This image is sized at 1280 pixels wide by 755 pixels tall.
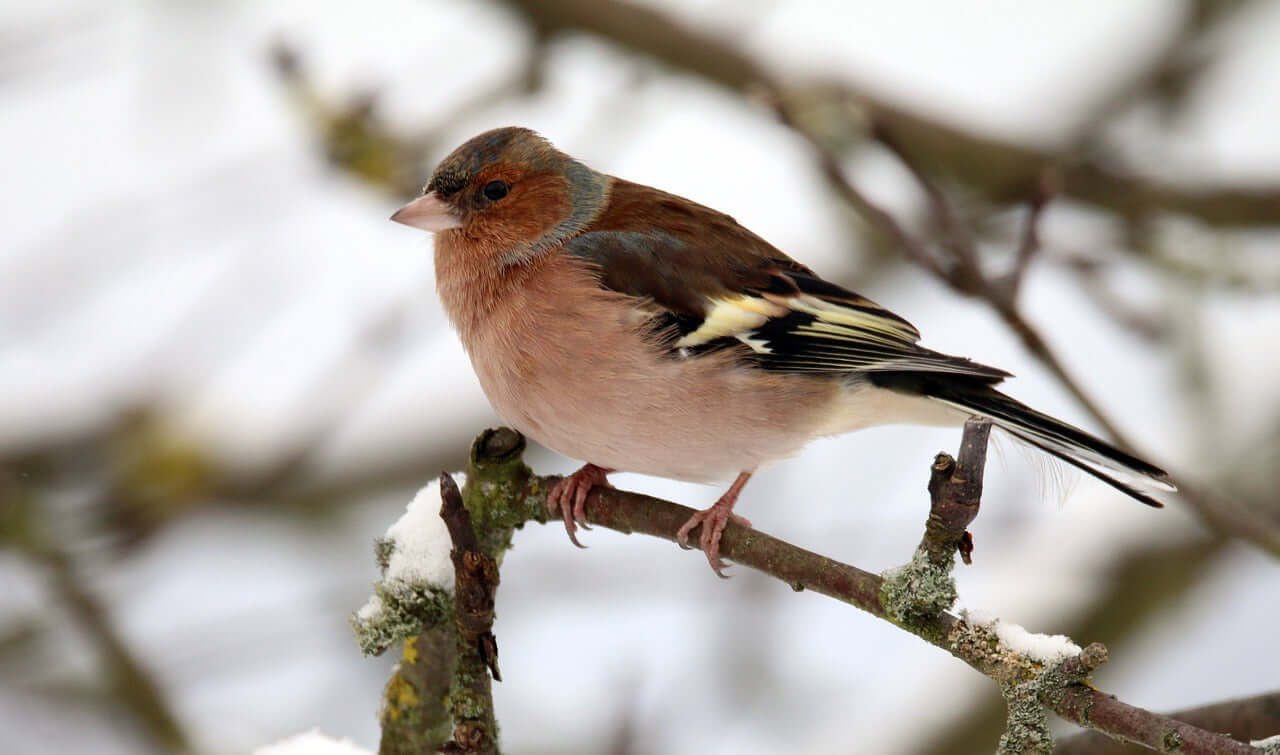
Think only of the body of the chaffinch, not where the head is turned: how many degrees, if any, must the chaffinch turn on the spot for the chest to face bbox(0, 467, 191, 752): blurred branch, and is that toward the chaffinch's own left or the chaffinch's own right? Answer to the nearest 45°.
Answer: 0° — it already faces it

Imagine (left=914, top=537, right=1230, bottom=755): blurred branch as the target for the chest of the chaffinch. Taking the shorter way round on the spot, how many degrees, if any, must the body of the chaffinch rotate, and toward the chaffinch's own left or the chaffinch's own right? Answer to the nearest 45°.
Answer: approximately 135° to the chaffinch's own right

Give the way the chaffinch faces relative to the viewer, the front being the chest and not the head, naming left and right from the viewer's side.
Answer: facing to the left of the viewer
